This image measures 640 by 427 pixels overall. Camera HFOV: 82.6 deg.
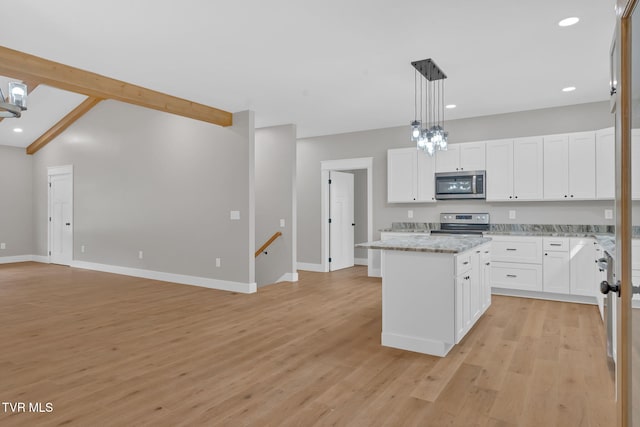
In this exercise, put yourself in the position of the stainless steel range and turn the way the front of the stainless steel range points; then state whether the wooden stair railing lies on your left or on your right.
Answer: on your right

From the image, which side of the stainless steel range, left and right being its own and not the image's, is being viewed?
front

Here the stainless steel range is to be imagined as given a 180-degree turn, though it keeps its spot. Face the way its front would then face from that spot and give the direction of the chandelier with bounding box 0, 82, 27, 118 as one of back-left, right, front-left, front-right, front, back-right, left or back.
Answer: back-left

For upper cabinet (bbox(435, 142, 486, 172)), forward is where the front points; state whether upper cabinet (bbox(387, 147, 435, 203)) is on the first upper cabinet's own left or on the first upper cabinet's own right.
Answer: on the first upper cabinet's own right

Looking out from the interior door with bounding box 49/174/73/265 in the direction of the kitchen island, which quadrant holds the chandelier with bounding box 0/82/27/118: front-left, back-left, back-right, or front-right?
front-right

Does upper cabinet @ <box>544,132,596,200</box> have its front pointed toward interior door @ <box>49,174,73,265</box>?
no

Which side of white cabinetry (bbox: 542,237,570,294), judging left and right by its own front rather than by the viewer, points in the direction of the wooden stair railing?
right

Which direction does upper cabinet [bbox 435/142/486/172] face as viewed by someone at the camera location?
facing the viewer

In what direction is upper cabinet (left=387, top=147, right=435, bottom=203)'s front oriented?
toward the camera

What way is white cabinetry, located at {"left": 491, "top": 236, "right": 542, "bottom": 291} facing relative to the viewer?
toward the camera

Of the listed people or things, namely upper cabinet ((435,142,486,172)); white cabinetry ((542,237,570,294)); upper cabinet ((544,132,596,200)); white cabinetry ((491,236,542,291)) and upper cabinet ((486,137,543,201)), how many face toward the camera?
5

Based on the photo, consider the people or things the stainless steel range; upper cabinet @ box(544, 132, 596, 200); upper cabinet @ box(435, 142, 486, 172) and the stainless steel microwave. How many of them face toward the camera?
4

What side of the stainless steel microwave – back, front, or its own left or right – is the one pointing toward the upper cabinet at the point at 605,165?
left

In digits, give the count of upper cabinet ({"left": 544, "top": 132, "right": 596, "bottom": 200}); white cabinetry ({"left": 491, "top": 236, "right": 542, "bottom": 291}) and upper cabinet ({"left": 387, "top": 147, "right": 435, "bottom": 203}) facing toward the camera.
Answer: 3

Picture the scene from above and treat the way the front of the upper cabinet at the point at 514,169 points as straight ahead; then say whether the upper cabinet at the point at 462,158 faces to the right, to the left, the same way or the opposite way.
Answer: the same way

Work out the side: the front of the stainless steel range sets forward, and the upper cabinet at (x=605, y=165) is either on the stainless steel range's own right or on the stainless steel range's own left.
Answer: on the stainless steel range's own left

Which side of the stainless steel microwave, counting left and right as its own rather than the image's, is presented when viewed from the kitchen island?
front

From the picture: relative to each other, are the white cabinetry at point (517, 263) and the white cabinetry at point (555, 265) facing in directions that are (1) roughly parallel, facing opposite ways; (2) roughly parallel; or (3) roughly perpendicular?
roughly parallel

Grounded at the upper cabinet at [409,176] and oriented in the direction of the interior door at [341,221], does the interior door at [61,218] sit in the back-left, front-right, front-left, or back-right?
front-left
